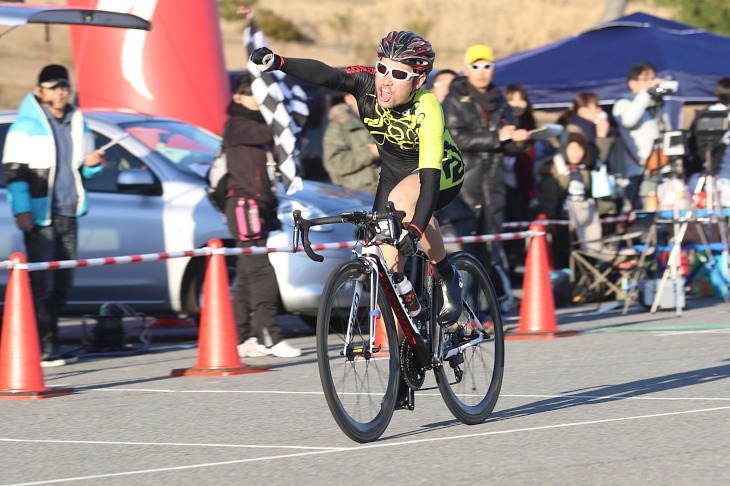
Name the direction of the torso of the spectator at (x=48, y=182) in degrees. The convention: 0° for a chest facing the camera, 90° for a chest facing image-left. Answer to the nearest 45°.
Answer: approximately 315°

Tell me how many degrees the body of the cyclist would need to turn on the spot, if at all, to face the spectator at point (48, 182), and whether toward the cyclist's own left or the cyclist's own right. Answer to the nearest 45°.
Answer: approximately 90° to the cyclist's own right

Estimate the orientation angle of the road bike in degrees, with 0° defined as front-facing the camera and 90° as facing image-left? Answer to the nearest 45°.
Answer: approximately 45°

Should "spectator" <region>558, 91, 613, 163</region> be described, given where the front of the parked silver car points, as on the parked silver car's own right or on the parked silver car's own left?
on the parked silver car's own left

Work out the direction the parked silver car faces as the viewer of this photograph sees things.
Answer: facing the viewer and to the right of the viewer

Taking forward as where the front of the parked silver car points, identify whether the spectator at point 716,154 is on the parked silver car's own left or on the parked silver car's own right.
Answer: on the parked silver car's own left

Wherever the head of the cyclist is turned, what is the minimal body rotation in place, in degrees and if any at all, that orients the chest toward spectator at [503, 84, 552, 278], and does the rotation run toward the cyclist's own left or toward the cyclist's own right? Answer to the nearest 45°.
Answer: approximately 135° to the cyclist's own right

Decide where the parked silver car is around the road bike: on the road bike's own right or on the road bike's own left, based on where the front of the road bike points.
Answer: on the road bike's own right

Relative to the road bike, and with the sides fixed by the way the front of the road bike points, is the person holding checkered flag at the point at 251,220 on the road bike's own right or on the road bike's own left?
on the road bike's own right

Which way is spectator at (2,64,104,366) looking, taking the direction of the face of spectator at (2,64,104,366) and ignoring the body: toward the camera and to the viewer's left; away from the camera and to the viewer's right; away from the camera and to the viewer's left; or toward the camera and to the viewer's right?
toward the camera and to the viewer's right
